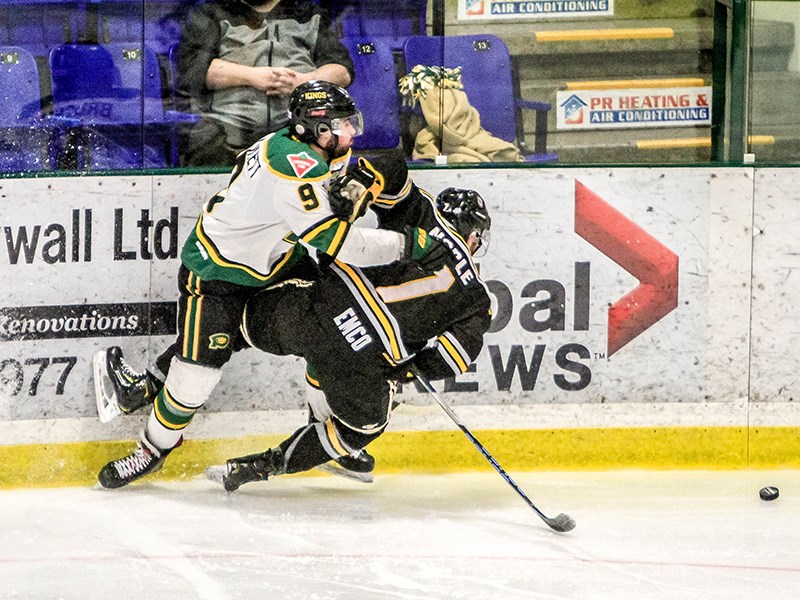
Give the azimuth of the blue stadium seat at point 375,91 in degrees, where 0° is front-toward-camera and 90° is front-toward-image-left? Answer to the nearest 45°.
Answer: approximately 0°

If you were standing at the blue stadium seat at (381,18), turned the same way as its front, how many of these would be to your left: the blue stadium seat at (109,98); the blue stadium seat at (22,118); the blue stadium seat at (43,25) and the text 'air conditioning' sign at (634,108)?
1

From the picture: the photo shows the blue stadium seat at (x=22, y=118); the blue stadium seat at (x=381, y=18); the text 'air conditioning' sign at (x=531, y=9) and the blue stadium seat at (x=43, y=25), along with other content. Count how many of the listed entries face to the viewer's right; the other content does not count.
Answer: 0

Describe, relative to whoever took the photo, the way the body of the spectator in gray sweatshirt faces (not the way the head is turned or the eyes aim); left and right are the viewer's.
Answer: facing the viewer

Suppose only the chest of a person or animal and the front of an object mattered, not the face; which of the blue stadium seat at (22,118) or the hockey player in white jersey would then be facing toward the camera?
the blue stadium seat

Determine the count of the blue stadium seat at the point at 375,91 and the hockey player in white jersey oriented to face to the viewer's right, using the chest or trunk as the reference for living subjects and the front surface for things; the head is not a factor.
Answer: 1

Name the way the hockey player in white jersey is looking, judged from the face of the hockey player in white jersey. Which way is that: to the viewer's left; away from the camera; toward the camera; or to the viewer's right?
to the viewer's right

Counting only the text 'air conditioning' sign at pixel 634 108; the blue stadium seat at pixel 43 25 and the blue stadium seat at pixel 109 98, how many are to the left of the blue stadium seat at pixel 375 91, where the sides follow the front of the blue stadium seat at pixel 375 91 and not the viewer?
1

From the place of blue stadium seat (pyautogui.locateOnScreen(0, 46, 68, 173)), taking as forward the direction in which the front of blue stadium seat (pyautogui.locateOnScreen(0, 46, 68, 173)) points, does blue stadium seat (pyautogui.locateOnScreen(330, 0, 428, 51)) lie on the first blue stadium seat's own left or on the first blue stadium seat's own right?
on the first blue stadium seat's own left

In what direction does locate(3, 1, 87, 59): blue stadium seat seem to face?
toward the camera

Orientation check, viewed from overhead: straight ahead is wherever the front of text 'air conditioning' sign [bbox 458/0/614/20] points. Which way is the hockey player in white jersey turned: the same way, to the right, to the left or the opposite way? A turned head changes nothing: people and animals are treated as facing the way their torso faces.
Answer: to the left

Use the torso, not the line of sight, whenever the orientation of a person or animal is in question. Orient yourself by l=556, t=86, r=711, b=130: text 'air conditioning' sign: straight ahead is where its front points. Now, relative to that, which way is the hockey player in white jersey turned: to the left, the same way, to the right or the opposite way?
to the left

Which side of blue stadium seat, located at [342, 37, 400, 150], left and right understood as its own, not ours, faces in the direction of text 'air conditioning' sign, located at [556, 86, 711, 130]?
left

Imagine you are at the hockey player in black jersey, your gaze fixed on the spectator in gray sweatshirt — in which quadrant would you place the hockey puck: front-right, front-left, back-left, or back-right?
back-right

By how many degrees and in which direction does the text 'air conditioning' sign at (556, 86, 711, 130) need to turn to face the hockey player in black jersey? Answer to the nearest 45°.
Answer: approximately 45° to its right

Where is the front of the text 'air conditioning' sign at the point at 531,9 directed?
toward the camera

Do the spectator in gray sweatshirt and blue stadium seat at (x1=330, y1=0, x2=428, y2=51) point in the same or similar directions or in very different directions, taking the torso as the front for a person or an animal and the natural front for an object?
same or similar directions
